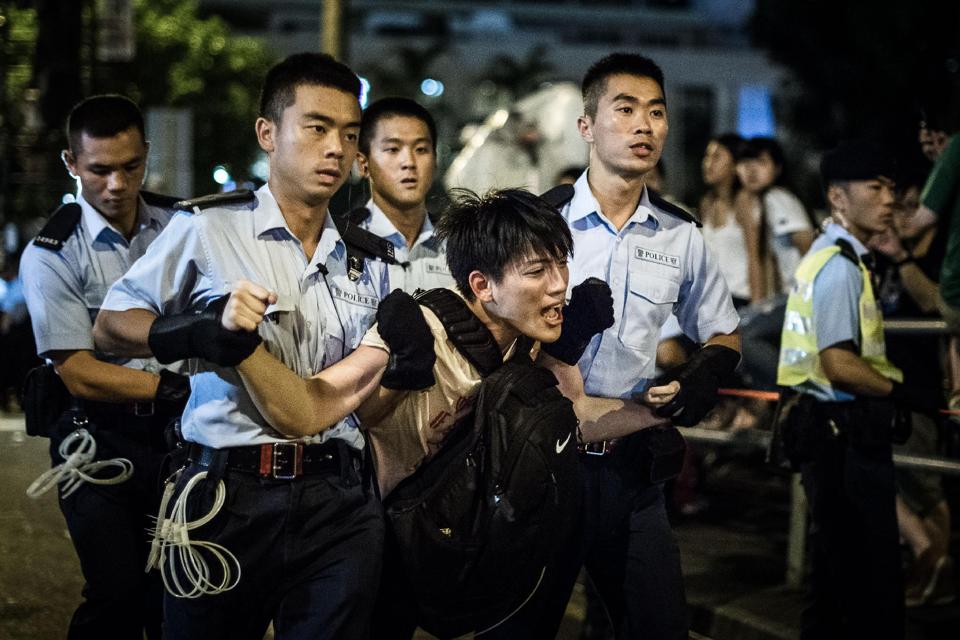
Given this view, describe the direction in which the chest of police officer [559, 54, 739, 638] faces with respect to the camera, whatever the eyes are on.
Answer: toward the camera

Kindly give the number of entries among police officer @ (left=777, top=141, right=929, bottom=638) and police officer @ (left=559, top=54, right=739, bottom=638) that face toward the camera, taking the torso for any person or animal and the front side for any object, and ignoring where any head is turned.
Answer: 1

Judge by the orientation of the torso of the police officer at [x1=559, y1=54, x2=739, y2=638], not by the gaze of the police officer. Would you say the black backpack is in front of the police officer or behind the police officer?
in front

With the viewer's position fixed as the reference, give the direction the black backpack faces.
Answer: facing the viewer and to the right of the viewer

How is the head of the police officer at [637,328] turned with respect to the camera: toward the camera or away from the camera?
toward the camera

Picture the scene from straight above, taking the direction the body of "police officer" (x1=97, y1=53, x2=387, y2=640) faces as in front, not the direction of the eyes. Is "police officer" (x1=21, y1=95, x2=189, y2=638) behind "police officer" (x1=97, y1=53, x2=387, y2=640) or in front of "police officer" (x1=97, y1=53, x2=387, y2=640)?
behind

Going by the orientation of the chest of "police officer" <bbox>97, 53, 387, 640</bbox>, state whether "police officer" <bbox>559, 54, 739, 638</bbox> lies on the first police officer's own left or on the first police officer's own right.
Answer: on the first police officer's own left

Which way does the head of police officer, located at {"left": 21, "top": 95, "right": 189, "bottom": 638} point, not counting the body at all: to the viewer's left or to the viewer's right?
to the viewer's right

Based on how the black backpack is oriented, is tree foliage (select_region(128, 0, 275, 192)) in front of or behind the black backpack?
behind

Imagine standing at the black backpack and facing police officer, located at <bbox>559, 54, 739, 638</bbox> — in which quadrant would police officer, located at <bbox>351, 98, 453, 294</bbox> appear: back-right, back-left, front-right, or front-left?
front-left

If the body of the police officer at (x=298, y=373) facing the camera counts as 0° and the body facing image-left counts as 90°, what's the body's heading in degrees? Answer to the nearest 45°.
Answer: approximately 315°
